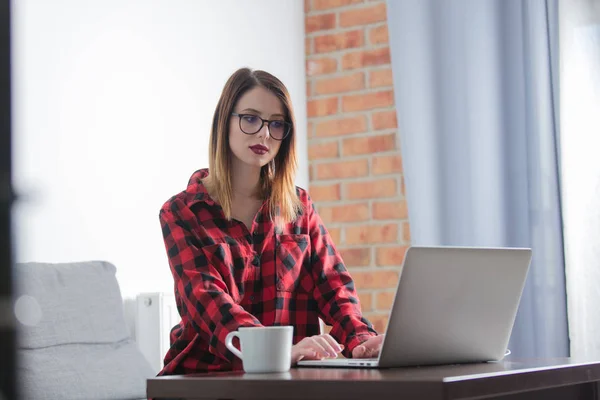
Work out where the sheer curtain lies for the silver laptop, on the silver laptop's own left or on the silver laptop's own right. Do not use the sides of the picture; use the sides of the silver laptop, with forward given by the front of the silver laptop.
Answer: on the silver laptop's own right

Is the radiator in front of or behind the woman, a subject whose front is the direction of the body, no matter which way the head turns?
behind

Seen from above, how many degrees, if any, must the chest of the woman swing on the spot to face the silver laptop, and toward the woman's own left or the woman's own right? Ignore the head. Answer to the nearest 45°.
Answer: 0° — they already face it

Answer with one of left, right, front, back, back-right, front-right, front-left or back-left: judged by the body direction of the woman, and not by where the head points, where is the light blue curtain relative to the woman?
left

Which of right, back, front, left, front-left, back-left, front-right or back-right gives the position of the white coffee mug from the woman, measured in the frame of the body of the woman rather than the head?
front-right

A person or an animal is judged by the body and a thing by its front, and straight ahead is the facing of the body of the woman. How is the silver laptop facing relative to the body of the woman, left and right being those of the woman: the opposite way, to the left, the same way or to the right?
the opposite way

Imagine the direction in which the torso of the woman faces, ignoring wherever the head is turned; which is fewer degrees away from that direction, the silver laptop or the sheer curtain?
the silver laptop

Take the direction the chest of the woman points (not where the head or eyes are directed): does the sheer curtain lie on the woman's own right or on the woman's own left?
on the woman's own left

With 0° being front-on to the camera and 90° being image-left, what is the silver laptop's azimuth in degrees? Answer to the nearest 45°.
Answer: approximately 135°

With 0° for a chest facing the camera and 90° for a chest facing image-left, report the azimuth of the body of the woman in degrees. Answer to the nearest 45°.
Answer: approximately 315°

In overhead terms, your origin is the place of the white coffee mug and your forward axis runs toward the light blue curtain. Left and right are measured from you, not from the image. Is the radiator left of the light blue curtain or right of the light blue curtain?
left

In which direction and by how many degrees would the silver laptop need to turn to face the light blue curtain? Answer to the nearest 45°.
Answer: approximately 45° to its right
